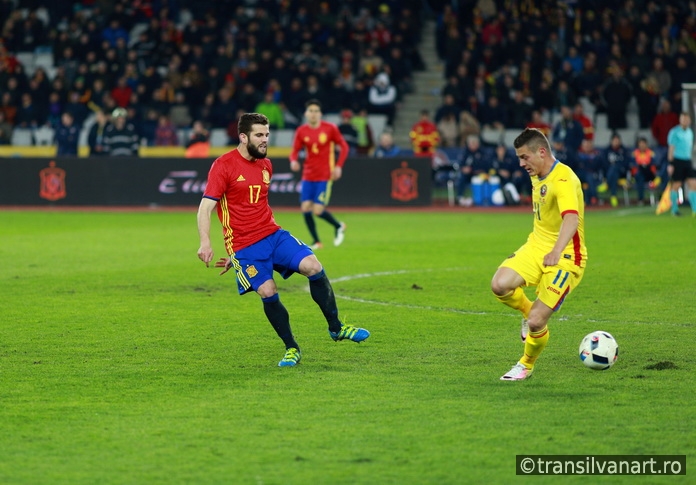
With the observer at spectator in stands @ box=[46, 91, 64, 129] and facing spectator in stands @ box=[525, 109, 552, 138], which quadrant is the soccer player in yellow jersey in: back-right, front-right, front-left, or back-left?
front-right

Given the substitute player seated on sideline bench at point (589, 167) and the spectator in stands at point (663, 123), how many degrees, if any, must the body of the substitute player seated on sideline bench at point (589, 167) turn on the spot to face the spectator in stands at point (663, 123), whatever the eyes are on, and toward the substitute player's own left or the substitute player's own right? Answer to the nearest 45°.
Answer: approximately 135° to the substitute player's own left

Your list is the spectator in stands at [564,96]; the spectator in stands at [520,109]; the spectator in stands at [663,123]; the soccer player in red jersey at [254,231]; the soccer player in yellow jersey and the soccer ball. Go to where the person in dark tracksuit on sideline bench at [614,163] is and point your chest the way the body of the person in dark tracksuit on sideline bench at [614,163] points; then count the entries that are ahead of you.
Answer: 3

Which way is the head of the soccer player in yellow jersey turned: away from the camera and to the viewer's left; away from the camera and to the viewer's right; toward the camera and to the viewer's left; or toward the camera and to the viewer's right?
toward the camera and to the viewer's left

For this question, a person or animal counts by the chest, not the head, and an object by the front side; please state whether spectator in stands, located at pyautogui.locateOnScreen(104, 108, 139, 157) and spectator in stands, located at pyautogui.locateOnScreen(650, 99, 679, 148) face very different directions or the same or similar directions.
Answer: same or similar directions

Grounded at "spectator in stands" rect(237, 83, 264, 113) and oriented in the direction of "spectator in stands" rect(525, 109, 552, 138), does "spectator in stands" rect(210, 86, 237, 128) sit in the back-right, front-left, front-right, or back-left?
back-right

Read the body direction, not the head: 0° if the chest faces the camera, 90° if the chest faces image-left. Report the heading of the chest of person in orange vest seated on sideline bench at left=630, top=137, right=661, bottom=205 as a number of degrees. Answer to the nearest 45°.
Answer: approximately 0°

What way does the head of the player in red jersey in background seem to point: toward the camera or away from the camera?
toward the camera

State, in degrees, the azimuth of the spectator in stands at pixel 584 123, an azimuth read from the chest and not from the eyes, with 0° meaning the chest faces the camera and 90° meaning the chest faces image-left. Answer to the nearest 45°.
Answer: approximately 0°

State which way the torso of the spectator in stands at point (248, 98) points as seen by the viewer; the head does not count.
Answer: toward the camera

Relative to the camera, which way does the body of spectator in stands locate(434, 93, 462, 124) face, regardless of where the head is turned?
toward the camera

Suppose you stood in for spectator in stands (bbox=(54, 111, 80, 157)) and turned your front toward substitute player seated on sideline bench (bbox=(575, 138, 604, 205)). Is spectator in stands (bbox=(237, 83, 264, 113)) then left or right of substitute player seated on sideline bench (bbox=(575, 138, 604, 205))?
left

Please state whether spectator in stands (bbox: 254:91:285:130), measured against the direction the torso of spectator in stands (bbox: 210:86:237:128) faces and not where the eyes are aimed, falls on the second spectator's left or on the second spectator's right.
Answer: on the second spectator's left

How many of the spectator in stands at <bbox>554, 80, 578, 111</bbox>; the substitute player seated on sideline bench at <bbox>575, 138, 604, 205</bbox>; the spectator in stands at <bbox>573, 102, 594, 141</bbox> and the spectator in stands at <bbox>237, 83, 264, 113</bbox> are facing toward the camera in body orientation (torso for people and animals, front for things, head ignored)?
4

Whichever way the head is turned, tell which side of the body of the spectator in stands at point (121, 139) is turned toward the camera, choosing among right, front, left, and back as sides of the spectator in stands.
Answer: front

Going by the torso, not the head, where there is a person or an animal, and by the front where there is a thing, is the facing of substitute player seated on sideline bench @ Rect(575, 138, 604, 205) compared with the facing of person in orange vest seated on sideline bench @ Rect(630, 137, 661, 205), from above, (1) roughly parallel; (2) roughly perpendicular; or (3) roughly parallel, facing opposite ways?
roughly parallel

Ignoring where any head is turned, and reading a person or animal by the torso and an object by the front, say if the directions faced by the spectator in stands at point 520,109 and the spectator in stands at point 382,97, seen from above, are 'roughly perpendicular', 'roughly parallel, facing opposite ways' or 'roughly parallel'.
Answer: roughly parallel

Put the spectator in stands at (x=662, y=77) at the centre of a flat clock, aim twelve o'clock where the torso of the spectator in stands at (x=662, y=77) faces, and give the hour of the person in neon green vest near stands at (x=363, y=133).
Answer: the person in neon green vest near stands at (x=363, y=133) is roughly at 2 o'clock from the spectator in stands at (x=662, y=77).
